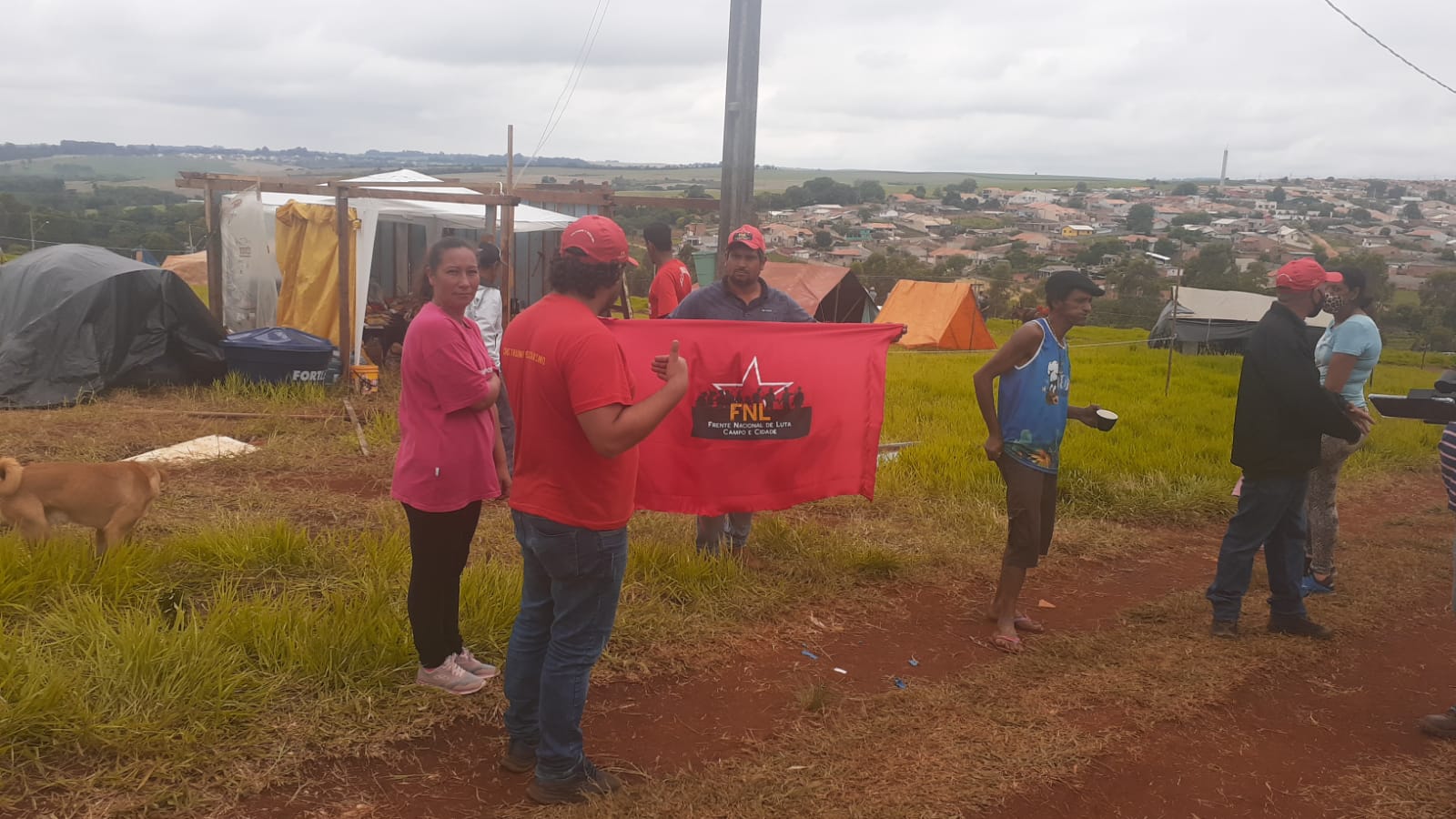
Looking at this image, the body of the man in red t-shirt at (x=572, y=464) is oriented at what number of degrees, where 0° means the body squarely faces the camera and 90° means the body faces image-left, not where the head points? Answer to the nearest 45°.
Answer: approximately 225°

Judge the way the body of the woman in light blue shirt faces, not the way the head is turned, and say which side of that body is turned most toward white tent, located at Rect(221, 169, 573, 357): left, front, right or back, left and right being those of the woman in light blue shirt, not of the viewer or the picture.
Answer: front

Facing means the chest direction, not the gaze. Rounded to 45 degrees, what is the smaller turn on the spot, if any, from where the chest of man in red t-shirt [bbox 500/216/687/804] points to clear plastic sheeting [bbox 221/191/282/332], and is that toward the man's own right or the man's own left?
approximately 45° to the man's own left

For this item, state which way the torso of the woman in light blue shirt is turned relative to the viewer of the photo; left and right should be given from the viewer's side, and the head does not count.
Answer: facing to the left of the viewer

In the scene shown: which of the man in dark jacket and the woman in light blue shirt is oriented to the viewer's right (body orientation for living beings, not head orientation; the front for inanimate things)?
the man in dark jacket

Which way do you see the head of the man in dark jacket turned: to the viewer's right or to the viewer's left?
to the viewer's right

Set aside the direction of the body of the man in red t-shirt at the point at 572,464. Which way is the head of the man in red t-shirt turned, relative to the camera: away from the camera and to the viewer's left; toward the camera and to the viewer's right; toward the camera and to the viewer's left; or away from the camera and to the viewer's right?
away from the camera and to the viewer's right

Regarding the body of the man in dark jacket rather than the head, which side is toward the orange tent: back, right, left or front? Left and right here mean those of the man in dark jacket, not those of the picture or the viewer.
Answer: left

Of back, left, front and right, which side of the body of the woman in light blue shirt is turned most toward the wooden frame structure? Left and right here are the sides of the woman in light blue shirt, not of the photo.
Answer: front
